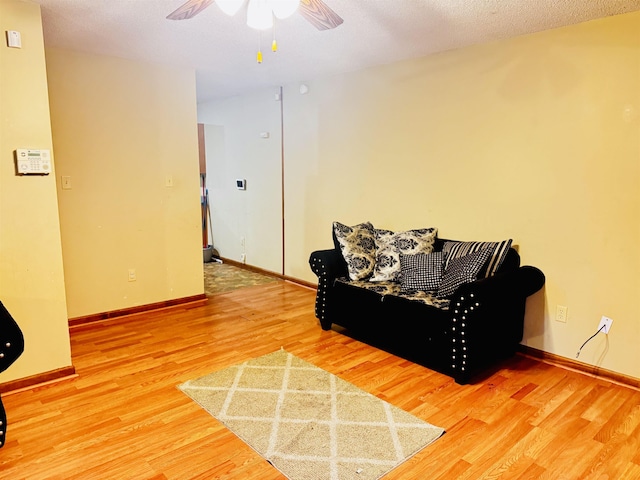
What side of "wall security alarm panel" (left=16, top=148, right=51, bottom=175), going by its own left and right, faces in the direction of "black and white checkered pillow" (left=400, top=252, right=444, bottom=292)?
left

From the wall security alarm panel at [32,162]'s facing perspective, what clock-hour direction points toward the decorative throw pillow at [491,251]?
The decorative throw pillow is roughly at 10 o'clock from the wall security alarm panel.

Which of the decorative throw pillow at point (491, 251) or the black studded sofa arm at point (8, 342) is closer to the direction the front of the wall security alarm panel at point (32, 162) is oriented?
the black studded sofa arm

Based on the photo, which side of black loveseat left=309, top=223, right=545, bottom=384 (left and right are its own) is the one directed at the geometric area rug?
front

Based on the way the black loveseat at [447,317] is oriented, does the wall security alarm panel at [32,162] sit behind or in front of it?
in front

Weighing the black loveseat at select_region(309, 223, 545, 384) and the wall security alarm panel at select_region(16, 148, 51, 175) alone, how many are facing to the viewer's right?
0

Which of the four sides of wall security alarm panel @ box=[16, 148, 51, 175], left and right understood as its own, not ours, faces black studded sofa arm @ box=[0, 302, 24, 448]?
front

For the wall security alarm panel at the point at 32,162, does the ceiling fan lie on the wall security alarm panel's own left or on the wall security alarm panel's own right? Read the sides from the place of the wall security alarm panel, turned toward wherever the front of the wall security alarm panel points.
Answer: on the wall security alarm panel's own left

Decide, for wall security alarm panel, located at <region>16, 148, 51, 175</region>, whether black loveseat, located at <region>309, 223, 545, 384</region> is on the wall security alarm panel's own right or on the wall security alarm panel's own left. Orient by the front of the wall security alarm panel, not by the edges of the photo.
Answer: on the wall security alarm panel's own left

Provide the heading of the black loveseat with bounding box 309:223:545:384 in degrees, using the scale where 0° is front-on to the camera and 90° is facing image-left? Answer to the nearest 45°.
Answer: approximately 45°
